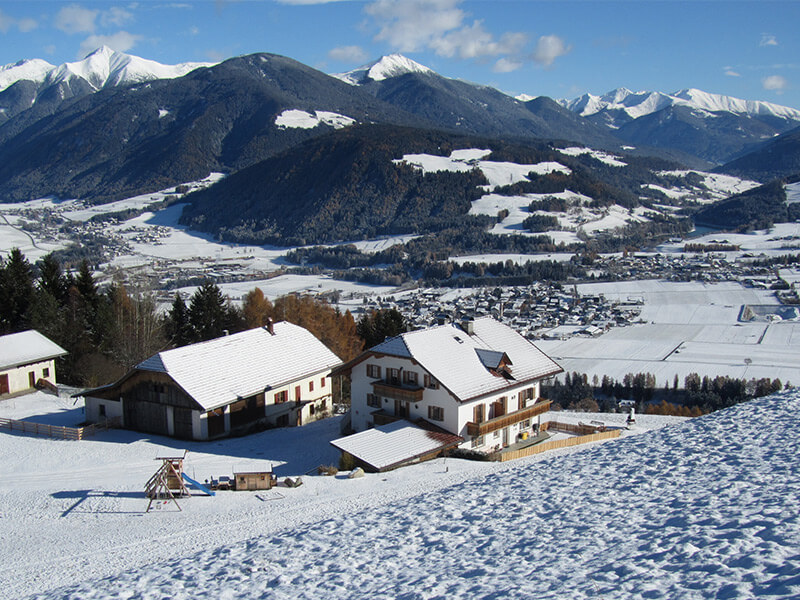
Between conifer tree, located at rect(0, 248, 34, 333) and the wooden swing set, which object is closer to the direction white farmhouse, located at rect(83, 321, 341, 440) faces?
the wooden swing set

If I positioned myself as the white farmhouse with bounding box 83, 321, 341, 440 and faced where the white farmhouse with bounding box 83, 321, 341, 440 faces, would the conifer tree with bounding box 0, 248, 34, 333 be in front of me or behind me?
behind

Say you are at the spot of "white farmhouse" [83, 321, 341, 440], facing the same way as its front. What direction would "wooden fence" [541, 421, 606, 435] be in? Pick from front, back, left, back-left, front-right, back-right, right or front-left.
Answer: front-left

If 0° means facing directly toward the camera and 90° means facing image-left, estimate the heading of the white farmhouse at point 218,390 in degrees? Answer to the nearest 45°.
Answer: approximately 315°

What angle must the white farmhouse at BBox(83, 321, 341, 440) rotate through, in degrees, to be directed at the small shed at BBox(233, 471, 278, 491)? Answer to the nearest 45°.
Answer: approximately 45° to its right

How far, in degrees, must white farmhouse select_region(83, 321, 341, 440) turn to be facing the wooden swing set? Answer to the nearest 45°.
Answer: approximately 45° to its right

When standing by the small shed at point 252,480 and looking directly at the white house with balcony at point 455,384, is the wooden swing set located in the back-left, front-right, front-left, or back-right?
back-left

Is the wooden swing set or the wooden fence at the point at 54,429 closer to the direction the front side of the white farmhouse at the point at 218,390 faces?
the wooden swing set

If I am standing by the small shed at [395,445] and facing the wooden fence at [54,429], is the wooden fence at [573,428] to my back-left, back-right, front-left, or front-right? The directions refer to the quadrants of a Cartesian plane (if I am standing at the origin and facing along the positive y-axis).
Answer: back-right
